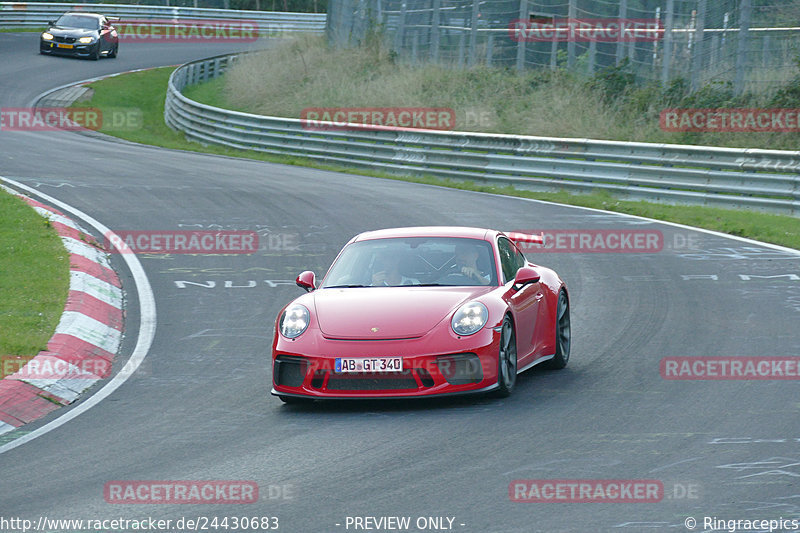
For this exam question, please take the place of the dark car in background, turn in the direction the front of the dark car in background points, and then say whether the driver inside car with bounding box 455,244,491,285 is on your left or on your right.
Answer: on your left

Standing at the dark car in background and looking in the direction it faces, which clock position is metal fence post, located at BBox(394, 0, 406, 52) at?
The metal fence post is roughly at 9 o'clock from the dark car in background.

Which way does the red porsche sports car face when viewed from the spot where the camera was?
facing the viewer and to the left of the viewer

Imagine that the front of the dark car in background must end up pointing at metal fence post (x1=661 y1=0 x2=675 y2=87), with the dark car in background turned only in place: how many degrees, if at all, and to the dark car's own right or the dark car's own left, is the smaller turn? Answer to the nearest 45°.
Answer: approximately 90° to the dark car's own left

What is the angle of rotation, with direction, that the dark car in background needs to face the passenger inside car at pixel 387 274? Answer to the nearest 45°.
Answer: approximately 45° to its left

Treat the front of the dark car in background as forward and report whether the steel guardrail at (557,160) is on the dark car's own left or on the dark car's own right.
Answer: on the dark car's own left

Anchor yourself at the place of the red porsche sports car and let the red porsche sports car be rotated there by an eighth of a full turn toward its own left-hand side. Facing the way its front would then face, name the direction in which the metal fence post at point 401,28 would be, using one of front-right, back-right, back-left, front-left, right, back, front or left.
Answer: back

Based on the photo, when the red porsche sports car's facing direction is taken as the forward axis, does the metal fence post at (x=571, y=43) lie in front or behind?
behind

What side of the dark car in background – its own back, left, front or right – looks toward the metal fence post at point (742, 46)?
left

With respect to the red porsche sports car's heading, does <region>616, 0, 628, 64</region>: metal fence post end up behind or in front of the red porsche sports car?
behind

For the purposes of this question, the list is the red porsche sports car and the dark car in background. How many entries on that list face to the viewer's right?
0

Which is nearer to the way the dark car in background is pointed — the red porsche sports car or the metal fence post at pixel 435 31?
the red porsche sports car

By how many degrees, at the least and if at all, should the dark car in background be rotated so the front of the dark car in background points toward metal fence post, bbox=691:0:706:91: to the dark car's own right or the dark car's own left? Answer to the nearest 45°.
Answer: approximately 90° to the dark car's own left
